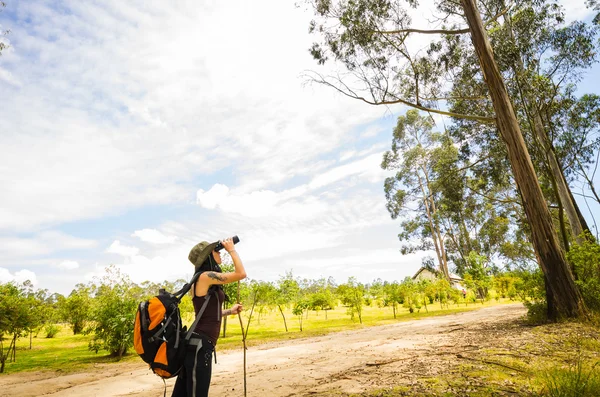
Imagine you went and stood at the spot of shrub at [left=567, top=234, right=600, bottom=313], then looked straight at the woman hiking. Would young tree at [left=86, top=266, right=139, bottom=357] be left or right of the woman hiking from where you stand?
right

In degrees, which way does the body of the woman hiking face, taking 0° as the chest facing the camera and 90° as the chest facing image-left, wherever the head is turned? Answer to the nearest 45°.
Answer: approximately 270°

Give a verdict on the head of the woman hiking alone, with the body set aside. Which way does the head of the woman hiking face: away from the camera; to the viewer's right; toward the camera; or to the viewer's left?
to the viewer's right

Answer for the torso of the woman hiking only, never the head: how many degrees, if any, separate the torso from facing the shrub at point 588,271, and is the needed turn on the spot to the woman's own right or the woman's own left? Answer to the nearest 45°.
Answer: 0° — they already face it

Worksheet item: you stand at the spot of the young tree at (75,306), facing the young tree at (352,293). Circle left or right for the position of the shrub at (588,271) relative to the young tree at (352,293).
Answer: right

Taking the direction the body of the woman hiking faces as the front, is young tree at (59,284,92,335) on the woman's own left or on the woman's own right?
on the woman's own left

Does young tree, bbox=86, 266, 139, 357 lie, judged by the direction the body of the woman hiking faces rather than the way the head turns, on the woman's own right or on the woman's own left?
on the woman's own left

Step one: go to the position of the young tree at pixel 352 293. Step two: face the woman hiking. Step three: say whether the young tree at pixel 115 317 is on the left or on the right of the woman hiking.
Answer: right

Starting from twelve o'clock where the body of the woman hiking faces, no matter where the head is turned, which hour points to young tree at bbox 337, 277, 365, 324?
The young tree is roughly at 10 o'clock from the woman hiking.

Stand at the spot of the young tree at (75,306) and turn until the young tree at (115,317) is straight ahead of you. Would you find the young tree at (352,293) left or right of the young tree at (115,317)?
left

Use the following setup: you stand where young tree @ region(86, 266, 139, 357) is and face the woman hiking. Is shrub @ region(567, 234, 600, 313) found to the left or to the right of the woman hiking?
left
